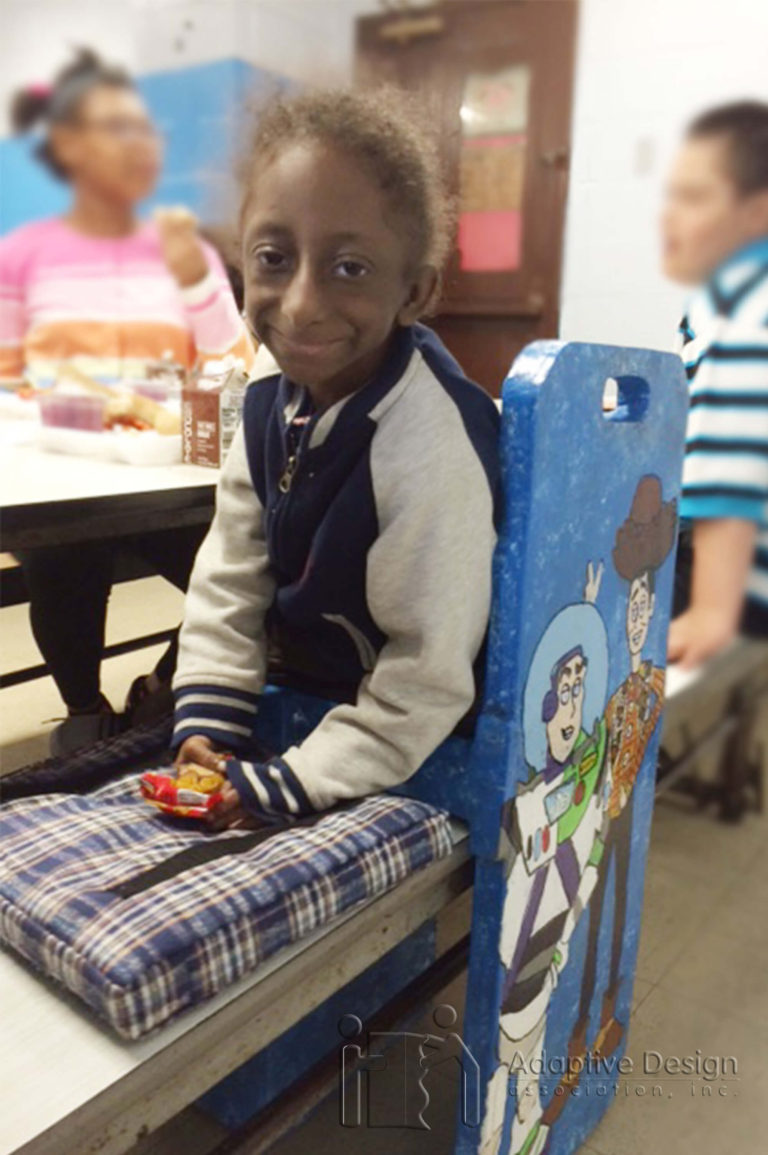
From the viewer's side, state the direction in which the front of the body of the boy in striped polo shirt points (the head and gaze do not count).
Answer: to the viewer's left

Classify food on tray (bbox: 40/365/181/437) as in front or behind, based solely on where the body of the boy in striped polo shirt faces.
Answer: in front

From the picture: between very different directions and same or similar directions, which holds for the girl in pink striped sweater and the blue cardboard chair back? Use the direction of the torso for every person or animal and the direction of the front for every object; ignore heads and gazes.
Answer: very different directions

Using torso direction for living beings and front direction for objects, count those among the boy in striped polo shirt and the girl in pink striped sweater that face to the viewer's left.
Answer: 1

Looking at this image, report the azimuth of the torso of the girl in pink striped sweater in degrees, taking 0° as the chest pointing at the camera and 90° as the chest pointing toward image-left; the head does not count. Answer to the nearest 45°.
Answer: approximately 0°

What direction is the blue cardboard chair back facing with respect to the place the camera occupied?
facing away from the viewer and to the left of the viewer
